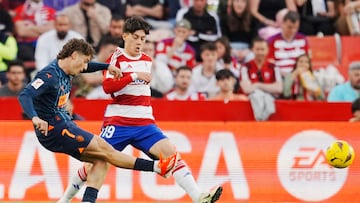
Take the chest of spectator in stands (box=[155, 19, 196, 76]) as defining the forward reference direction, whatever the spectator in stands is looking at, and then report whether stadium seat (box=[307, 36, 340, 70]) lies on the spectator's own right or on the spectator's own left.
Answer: on the spectator's own left

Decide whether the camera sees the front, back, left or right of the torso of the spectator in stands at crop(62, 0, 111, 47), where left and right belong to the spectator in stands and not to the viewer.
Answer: front

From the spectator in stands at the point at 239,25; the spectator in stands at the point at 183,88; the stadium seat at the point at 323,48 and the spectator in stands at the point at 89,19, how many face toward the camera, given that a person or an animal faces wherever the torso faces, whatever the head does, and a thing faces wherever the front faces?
4

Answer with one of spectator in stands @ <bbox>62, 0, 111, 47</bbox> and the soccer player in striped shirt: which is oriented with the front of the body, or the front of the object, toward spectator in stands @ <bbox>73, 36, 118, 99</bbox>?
spectator in stands @ <bbox>62, 0, 111, 47</bbox>

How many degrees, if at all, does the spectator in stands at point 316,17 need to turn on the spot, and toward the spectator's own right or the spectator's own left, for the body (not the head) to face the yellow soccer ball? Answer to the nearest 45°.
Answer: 0° — they already face it

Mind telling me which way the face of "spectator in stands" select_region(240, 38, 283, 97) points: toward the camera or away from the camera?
toward the camera

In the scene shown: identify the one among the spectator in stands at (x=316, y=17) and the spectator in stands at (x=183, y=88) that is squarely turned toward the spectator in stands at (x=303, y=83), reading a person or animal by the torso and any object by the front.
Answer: the spectator in stands at (x=316, y=17)

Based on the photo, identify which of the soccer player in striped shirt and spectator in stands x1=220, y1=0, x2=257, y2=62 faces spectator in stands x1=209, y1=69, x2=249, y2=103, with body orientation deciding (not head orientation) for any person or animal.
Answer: spectator in stands x1=220, y1=0, x2=257, y2=62

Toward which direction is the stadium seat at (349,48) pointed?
toward the camera

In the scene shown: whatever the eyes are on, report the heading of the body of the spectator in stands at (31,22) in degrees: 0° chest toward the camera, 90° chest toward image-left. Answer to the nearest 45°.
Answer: approximately 0°

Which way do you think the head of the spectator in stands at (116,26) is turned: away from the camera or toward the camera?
toward the camera

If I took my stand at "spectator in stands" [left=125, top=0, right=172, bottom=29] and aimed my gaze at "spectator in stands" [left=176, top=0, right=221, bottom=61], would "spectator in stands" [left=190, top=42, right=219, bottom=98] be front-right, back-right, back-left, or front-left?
front-right

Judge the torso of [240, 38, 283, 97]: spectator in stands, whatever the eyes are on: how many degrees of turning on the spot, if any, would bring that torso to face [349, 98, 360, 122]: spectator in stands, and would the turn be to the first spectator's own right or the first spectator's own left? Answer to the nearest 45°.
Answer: approximately 45° to the first spectator's own left

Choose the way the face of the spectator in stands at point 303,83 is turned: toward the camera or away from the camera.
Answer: toward the camera
